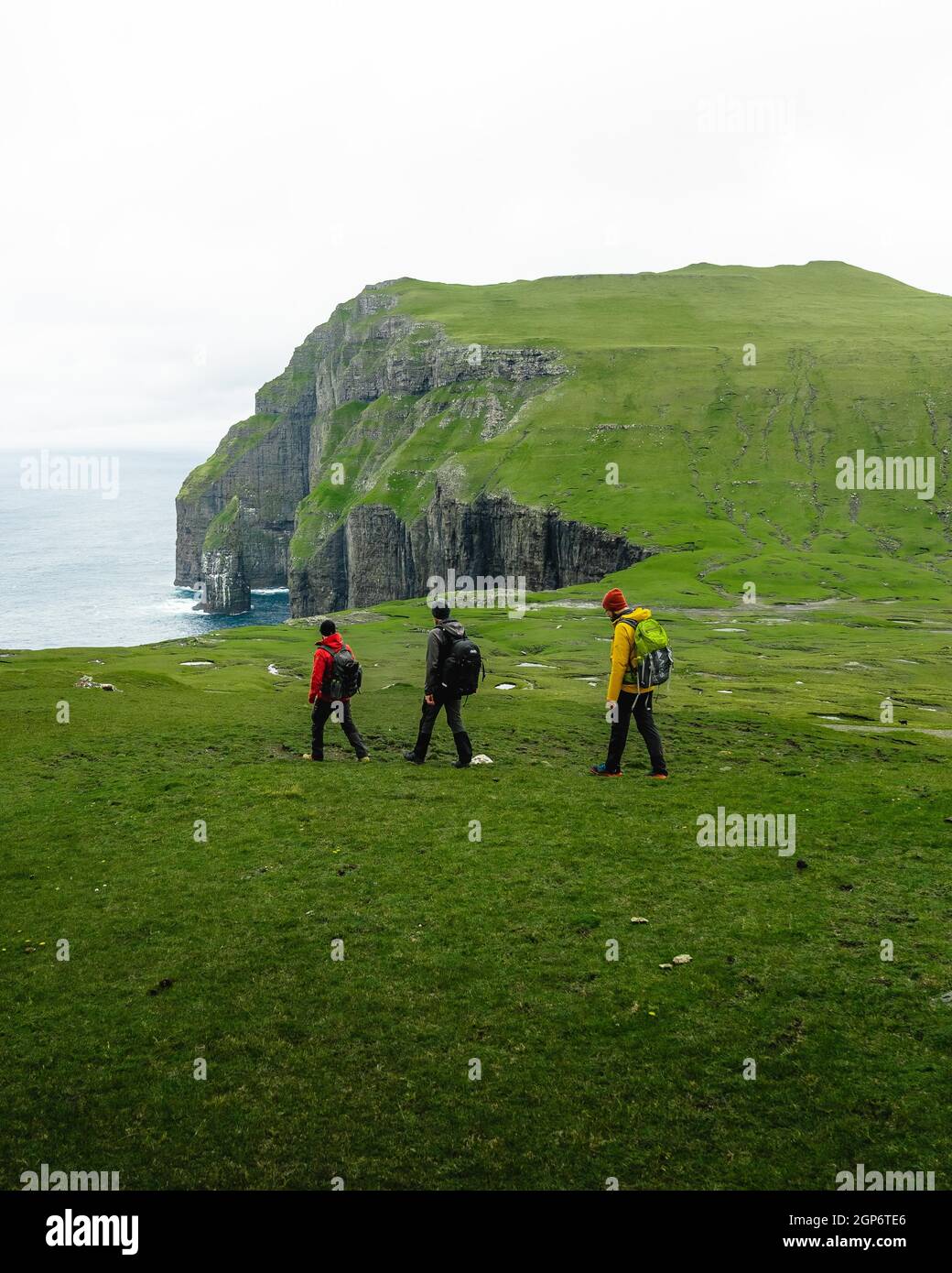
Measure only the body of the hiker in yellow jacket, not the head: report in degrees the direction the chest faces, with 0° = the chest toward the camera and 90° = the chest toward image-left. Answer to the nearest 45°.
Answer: approximately 90°

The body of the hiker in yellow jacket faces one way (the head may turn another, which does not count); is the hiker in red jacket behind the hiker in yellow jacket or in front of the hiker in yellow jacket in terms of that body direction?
in front

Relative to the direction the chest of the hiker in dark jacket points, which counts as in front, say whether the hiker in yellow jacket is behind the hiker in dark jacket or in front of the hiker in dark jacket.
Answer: behind

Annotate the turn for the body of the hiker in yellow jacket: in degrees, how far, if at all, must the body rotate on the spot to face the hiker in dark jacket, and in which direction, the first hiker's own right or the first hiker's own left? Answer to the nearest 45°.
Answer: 0° — they already face them

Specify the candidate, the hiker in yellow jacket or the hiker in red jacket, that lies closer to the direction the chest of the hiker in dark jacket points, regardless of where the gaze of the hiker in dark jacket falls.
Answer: the hiker in red jacket
